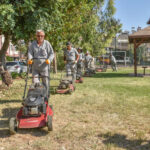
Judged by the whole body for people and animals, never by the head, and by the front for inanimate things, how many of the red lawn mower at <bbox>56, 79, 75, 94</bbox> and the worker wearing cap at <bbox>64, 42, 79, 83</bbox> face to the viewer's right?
0

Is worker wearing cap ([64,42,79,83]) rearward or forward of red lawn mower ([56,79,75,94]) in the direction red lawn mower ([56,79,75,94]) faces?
rearward

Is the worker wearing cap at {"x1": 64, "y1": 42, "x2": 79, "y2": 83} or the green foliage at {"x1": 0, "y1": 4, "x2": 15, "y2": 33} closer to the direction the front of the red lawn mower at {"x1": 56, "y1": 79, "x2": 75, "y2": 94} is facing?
the green foliage

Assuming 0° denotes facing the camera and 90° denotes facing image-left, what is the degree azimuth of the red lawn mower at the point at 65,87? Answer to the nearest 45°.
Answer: approximately 45°

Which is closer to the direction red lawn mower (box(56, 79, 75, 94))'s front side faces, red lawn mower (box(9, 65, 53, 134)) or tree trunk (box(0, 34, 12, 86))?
the red lawn mower

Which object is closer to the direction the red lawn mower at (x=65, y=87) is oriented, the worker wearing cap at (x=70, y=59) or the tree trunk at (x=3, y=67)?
the tree trunk

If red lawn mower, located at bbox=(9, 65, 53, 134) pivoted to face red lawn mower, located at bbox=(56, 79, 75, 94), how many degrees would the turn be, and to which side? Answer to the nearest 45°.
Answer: approximately 180°

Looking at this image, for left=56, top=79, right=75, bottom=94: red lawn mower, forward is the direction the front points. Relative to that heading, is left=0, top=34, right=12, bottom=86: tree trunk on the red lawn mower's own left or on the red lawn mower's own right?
on the red lawn mower's own right

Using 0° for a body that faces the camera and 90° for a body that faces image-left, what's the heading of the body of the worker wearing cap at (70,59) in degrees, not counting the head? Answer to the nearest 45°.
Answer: approximately 45°

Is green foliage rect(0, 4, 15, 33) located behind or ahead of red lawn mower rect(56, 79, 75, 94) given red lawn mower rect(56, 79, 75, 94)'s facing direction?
ahead
